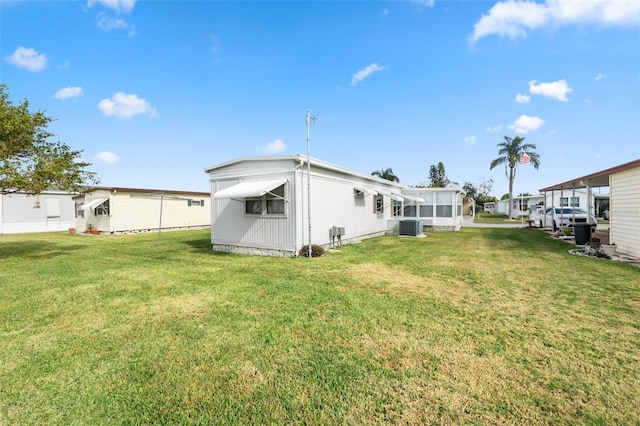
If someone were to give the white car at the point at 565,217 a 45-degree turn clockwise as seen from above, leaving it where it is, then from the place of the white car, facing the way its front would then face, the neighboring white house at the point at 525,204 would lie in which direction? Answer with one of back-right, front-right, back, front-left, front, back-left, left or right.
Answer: back

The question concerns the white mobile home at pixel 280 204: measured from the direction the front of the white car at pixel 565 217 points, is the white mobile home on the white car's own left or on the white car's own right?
on the white car's own right

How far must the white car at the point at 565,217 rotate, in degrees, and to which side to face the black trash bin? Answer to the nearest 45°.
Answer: approximately 45° to its right
